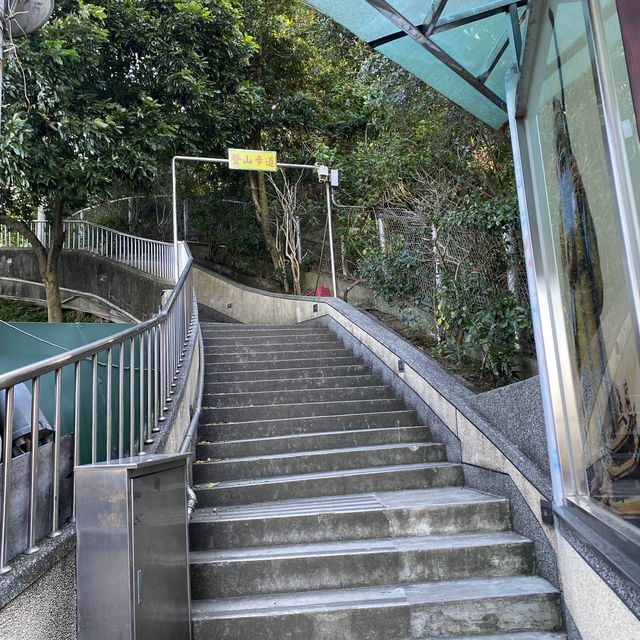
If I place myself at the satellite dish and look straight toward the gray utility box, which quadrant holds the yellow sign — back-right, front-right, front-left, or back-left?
back-left

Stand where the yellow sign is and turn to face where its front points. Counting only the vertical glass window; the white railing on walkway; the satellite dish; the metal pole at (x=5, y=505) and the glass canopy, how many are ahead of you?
4

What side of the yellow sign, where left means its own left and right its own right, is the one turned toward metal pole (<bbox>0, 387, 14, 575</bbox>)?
front

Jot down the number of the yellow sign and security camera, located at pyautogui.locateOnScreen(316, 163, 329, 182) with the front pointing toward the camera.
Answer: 2

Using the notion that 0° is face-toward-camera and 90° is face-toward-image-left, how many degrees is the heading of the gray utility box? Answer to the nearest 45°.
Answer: approximately 315°

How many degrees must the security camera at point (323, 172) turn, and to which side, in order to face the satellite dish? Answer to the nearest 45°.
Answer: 0° — it already faces it

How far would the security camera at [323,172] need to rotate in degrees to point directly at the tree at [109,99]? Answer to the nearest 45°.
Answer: approximately 90° to its right

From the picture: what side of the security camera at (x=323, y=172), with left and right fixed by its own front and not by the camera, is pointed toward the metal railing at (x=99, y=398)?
front

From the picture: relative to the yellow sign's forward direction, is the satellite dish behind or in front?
in front

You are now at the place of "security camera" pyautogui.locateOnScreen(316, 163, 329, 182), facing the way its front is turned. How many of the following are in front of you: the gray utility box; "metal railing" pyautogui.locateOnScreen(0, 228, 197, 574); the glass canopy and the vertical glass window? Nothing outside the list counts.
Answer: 4

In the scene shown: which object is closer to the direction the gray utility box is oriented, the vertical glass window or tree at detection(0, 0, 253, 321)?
the vertical glass window
